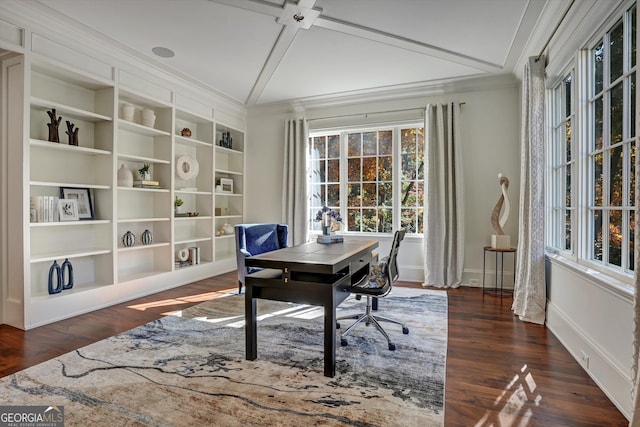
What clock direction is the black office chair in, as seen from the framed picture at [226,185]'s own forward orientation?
The black office chair is roughly at 1 o'clock from the framed picture.

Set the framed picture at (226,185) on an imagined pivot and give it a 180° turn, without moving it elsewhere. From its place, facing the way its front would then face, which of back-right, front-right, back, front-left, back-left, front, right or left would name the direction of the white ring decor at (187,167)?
left

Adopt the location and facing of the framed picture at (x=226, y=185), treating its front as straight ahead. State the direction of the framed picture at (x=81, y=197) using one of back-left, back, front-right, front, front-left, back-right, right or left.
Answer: right

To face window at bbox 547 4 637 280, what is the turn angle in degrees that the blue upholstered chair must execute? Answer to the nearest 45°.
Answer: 0° — it already faces it

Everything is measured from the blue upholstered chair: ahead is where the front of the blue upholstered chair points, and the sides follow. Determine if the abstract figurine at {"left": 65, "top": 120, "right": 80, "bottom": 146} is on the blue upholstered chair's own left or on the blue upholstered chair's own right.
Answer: on the blue upholstered chair's own right

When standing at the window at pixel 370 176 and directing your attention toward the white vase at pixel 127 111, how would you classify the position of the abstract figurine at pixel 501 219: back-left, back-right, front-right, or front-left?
back-left

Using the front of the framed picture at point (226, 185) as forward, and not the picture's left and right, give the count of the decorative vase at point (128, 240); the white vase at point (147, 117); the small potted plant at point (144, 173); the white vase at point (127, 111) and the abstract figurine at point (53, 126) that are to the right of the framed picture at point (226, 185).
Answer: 5

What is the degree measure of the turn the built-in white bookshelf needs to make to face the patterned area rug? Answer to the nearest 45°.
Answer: approximately 45° to its right

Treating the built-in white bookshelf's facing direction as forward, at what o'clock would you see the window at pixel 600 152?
The window is roughly at 12 o'clock from the built-in white bookshelf.

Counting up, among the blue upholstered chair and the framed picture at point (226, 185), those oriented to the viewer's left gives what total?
0

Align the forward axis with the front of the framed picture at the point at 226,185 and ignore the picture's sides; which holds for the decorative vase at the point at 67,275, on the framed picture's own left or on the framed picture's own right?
on the framed picture's own right
